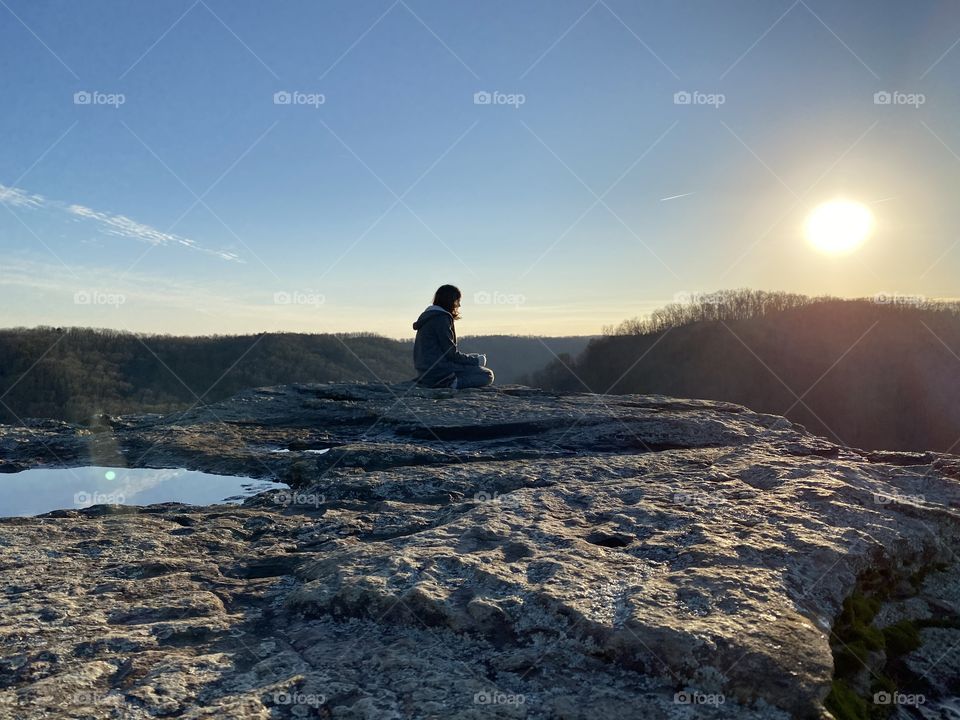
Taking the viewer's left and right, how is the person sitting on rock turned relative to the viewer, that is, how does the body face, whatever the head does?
facing to the right of the viewer
